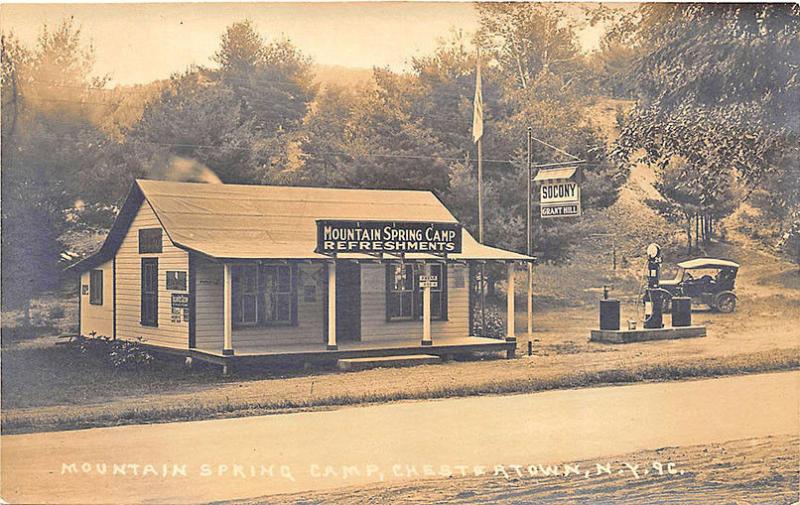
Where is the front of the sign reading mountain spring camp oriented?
toward the camera

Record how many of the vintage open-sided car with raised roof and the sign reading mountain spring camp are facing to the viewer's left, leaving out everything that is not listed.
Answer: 1

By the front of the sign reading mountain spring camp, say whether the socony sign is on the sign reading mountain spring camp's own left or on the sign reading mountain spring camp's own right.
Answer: on the sign reading mountain spring camp's own left

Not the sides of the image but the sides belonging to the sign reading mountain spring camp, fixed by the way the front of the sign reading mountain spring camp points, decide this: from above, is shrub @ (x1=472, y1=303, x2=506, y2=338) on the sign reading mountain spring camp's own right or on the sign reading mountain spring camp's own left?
on the sign reading mountain spring camp's own left

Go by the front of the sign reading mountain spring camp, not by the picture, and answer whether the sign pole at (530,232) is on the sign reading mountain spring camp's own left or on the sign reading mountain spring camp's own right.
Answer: on the sign reading mountain spring camp's own left

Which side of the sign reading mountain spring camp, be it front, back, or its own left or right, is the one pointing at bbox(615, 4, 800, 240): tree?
left

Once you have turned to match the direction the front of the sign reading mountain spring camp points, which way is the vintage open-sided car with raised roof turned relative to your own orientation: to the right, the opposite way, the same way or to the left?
to the right

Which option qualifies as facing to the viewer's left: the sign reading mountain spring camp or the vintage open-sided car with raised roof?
the vintage open-sided car with raised roof

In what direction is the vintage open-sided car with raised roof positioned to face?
to the viewer's left

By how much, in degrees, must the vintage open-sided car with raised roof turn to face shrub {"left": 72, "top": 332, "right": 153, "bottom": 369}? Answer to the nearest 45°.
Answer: approximately 45° to its left

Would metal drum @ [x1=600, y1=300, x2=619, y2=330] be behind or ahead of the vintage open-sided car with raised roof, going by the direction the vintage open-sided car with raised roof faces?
ahead
